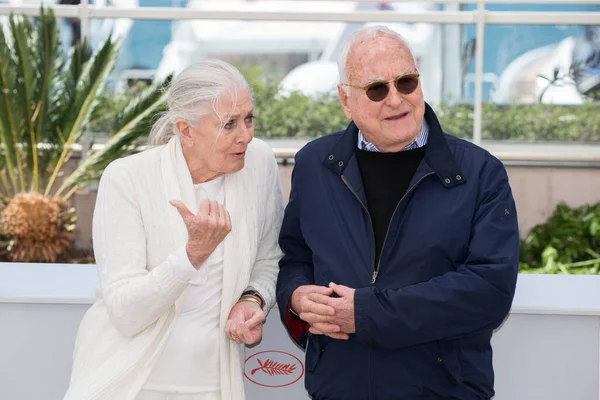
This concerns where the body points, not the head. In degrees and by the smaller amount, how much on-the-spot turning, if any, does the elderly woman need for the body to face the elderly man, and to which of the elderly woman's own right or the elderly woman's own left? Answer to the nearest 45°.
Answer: approximately 45° to the elderly woman's own left

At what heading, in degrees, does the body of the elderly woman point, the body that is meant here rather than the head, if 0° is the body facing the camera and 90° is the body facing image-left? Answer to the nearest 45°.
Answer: approximately 315°

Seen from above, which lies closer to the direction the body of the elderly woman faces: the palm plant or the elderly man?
the elderly man

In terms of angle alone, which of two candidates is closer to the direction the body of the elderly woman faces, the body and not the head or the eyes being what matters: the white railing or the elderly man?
the elderly man
